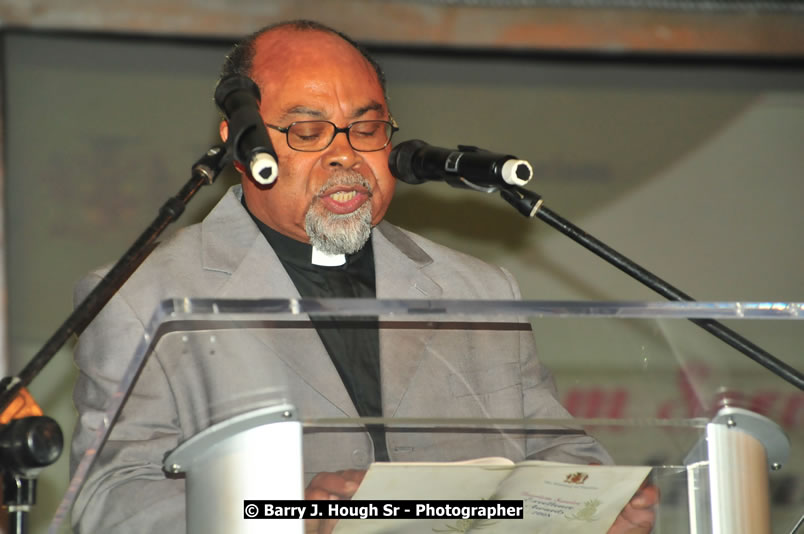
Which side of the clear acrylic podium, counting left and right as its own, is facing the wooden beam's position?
back

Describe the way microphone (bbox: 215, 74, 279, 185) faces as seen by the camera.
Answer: facing away from the viewer and to the left of the viewer

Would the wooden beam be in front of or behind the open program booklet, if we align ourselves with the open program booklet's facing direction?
behind

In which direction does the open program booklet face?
toward the camera

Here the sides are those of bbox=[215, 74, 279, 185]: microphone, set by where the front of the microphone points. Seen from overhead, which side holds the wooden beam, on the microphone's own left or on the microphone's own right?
on the microphone's own right

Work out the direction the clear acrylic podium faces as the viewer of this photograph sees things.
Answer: facing the viewer
